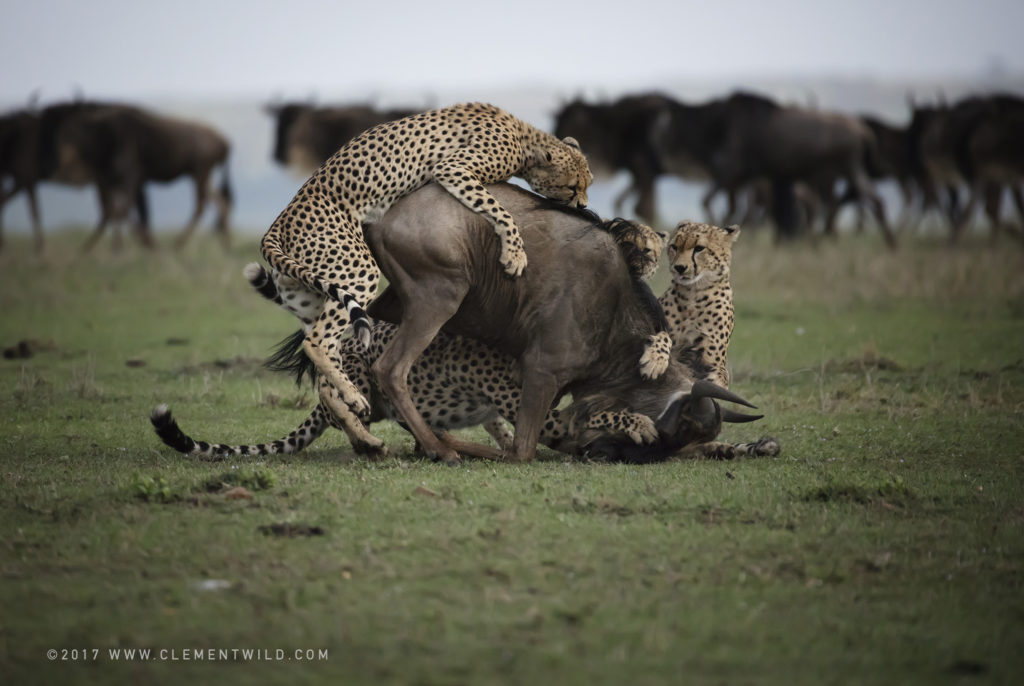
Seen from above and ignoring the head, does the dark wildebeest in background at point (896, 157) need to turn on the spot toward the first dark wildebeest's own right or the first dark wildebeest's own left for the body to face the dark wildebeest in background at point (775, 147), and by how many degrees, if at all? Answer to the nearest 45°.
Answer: approximately 45° to the first dark wildebeest's own left

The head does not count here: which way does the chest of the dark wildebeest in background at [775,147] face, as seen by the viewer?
to the viewer's left

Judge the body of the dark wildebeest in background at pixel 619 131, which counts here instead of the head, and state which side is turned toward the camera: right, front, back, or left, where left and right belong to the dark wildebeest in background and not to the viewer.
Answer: left

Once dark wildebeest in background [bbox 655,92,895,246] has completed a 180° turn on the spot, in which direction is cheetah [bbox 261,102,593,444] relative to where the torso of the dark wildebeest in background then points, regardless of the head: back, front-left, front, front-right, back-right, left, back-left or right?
right

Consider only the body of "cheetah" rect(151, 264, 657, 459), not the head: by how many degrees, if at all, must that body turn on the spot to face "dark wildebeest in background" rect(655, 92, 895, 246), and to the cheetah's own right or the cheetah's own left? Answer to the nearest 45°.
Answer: approximately 90° to the cheetah's own left

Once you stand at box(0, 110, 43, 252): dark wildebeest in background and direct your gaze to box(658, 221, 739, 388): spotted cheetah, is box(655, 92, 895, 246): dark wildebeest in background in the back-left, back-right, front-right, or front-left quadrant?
front-left

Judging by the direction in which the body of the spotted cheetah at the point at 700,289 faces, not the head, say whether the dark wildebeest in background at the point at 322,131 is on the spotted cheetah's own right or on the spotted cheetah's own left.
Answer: on the spotted cheetah's own right

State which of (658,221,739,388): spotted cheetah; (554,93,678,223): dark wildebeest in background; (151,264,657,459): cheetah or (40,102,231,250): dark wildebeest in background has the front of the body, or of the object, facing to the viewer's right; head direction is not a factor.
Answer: the cheetah

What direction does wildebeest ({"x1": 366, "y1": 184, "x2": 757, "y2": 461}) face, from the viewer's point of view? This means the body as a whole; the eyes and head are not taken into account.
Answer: to the viewer's right

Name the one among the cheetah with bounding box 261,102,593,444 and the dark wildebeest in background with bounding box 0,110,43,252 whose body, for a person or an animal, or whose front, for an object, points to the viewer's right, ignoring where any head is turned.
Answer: the cheetah

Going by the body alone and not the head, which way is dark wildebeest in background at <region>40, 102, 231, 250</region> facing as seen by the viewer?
to the viewer's left

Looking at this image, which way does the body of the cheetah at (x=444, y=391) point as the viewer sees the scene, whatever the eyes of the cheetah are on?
to the viewer's right

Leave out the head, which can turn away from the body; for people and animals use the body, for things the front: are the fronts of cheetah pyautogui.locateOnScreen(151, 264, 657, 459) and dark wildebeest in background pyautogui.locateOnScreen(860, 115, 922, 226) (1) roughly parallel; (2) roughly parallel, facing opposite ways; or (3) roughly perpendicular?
roughly parallel, facing opposite ways

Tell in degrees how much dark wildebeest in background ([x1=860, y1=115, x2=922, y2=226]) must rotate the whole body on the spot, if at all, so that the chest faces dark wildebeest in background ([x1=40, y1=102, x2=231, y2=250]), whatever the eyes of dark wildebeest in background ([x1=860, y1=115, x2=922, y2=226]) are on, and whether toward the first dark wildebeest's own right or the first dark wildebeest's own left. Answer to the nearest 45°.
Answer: approximately 45° to the first dark wildebeest's own left

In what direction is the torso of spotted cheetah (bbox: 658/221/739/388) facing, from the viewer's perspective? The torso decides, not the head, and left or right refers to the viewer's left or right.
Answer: facing the viewer and to the left of the viewer

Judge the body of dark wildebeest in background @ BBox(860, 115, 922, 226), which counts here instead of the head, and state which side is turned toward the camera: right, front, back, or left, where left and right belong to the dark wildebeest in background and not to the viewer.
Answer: left
